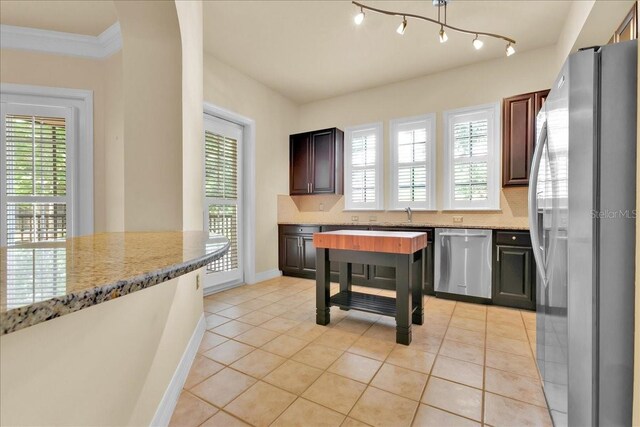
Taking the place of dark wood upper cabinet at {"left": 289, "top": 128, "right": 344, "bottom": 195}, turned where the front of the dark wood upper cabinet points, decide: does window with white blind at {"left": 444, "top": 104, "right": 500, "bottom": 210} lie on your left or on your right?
on your left

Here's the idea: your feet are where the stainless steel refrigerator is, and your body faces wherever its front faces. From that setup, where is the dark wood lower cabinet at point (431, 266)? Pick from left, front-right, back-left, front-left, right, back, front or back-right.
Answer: front-right

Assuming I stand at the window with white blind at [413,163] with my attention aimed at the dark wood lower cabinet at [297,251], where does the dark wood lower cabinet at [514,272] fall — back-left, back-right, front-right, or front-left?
back-left

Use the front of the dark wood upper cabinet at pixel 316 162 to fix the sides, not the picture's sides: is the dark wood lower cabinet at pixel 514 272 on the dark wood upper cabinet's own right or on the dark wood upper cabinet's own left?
on the dark wood upper cabinet's own left

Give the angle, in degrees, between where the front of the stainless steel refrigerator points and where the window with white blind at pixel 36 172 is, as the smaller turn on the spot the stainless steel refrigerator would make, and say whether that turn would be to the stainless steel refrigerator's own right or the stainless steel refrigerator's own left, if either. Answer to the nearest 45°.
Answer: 0° — it already faces it

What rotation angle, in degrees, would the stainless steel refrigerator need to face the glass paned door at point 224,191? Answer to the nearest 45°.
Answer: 0° — it already faces it

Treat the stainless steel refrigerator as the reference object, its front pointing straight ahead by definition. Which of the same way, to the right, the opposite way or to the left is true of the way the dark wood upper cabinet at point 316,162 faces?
to the left

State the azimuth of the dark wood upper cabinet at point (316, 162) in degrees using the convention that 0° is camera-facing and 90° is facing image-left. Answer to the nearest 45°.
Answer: approximately 45°

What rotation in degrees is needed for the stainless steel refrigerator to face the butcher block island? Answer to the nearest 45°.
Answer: approximately 45° to its right

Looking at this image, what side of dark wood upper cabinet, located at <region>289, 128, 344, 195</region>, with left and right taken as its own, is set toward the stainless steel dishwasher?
left

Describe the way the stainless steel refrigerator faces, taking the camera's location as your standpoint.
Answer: facing to the left of the viewer
